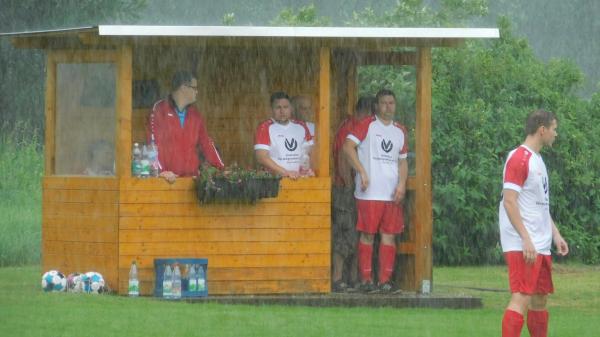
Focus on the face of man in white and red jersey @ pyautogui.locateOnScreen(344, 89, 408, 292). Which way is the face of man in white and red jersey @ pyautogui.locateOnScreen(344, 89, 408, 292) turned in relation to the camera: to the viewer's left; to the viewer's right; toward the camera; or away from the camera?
toward the camera

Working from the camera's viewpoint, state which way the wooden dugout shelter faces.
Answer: facing the viewer

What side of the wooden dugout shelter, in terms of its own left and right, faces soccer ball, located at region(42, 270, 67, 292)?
right

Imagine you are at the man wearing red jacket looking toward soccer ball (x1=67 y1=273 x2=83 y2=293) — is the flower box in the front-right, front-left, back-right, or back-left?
back-left

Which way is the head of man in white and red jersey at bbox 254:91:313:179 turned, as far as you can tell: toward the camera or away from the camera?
toward the camera

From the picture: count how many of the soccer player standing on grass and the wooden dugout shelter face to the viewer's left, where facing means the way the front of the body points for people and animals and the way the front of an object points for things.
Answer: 0

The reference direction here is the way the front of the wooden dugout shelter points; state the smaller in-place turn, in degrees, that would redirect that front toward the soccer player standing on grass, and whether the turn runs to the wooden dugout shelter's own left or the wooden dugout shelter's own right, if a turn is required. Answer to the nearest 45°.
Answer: approximately 45° to the wooden dugout shelter's own left
